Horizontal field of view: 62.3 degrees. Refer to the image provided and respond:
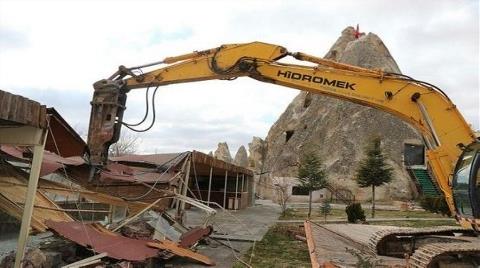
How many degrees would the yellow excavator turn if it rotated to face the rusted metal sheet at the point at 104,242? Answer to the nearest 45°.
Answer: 0° — it already faces it

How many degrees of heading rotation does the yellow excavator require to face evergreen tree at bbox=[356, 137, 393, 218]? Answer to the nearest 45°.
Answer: approximately 90° to its right

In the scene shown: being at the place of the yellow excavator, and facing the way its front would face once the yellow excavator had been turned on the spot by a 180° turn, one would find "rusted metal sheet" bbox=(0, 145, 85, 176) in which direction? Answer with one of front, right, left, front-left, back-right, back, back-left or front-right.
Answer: back

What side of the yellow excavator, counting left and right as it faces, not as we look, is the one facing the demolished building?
front

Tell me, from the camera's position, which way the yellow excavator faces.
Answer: facing to the left of the viewer

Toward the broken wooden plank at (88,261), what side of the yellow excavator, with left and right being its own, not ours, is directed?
front

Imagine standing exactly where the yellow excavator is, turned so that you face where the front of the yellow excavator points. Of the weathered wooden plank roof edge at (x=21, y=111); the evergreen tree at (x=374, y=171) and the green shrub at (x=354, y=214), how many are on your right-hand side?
2

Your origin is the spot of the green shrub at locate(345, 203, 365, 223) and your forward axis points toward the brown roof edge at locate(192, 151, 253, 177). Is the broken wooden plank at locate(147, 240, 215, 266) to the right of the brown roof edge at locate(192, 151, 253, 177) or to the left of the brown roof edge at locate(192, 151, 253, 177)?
left

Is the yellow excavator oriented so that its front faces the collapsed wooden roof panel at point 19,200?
yes
